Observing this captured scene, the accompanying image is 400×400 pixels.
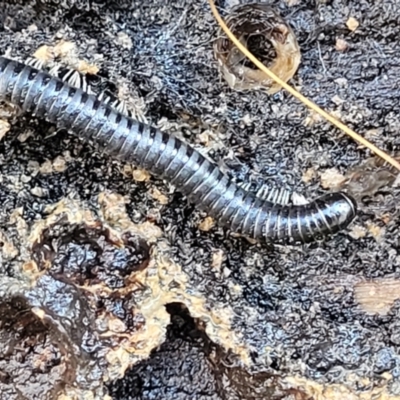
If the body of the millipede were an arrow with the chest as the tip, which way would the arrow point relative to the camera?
to the viewer's right
